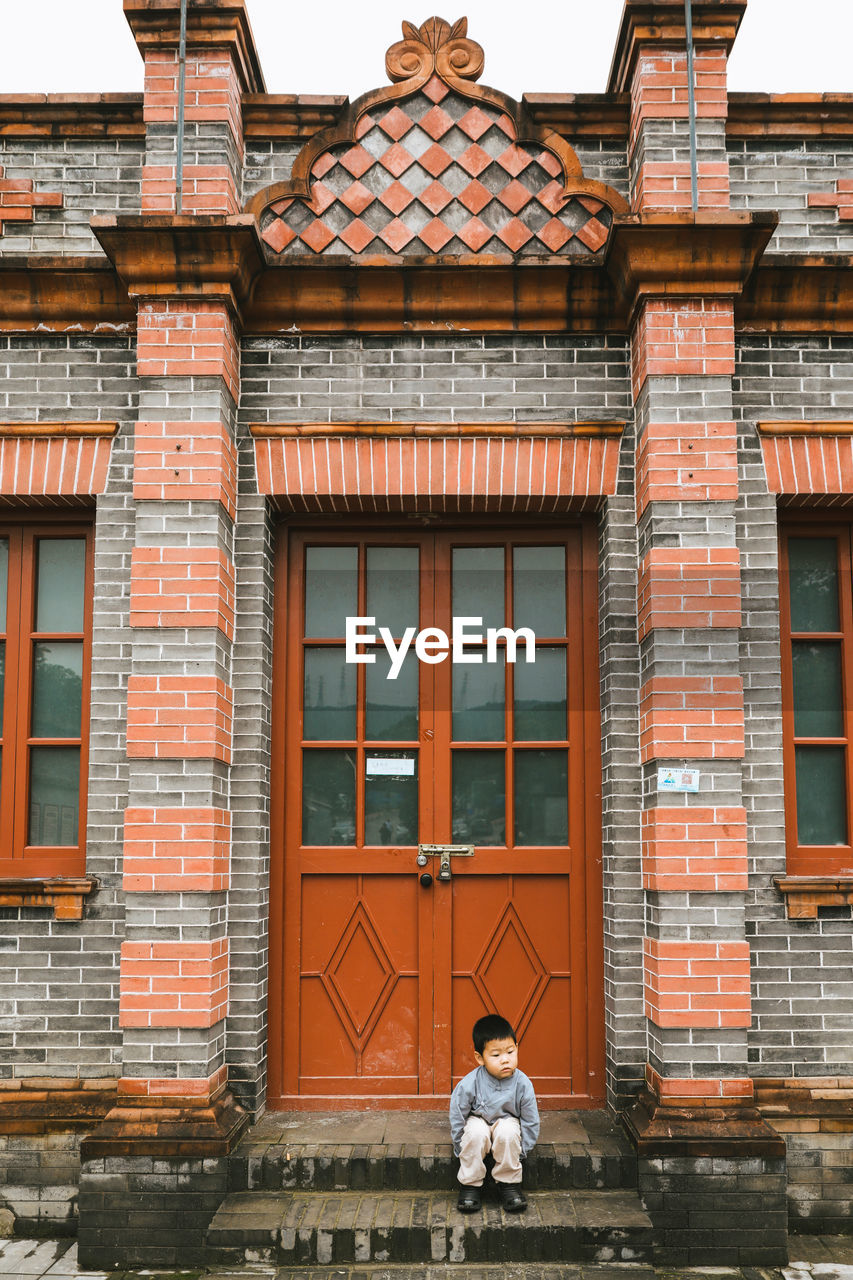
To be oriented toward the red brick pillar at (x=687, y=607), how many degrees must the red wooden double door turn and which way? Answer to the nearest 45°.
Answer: approximately 45° to its left

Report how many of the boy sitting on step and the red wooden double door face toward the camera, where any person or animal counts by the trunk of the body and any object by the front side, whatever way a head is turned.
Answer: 2

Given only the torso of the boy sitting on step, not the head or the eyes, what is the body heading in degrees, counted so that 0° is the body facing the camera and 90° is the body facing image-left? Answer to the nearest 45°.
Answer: approximately 0°

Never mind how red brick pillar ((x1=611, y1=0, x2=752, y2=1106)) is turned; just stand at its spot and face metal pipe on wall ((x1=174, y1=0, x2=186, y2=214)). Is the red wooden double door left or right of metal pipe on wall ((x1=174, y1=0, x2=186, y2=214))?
right

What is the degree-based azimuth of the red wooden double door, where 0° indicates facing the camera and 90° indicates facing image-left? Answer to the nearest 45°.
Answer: approximately 0°
